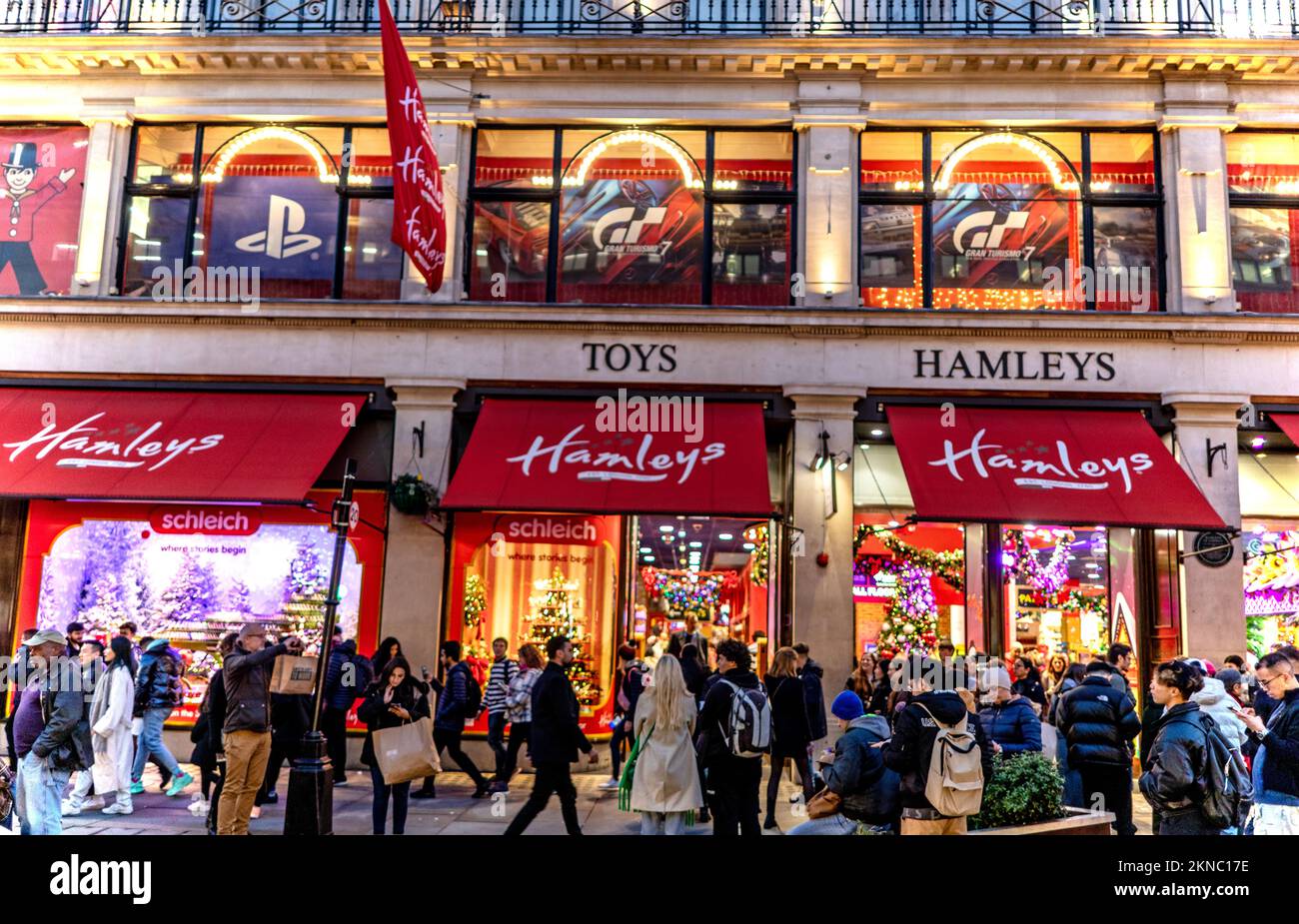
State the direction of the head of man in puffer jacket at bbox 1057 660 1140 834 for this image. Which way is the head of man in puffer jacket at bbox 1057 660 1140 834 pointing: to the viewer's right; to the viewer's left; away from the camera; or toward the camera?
away from the camera

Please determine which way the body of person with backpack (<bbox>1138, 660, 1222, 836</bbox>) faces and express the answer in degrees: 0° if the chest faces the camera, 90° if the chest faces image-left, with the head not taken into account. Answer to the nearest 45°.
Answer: approximately 90°

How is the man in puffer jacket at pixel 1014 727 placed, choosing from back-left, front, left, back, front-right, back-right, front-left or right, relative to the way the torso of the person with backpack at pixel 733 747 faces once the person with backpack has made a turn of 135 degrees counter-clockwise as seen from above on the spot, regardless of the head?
left

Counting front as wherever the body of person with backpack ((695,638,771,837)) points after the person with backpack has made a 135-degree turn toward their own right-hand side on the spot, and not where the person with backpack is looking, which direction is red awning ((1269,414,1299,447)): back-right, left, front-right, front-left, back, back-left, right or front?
front-left

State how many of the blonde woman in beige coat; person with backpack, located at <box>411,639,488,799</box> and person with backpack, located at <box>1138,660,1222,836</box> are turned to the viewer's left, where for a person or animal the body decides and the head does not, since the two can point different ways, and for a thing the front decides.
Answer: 2

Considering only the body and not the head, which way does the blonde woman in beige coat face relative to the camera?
away from the camera

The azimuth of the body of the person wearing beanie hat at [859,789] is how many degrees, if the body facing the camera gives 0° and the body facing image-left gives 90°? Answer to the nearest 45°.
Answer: approximately 90°

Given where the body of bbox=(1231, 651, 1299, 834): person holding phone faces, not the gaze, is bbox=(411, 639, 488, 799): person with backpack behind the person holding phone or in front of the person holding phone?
in front

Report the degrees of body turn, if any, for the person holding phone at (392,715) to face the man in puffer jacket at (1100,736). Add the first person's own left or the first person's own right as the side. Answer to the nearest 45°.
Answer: approximately 90° to the first person's own left

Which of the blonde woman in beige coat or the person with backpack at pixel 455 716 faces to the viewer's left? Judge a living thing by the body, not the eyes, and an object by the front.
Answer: the person with backpack

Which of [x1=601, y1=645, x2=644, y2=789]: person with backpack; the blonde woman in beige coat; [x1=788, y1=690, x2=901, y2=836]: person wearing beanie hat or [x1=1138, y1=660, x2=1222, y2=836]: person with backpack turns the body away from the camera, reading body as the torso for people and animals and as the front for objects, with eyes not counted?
the blonde woman in beige coat

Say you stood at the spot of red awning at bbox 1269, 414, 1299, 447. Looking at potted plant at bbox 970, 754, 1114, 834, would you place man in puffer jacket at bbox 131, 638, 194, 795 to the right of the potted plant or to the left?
right

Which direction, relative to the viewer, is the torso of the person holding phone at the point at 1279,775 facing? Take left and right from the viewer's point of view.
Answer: facing to the left of the viewer

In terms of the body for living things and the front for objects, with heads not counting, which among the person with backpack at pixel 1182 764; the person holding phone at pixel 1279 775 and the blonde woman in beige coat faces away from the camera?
the blonde woman in beige coat
